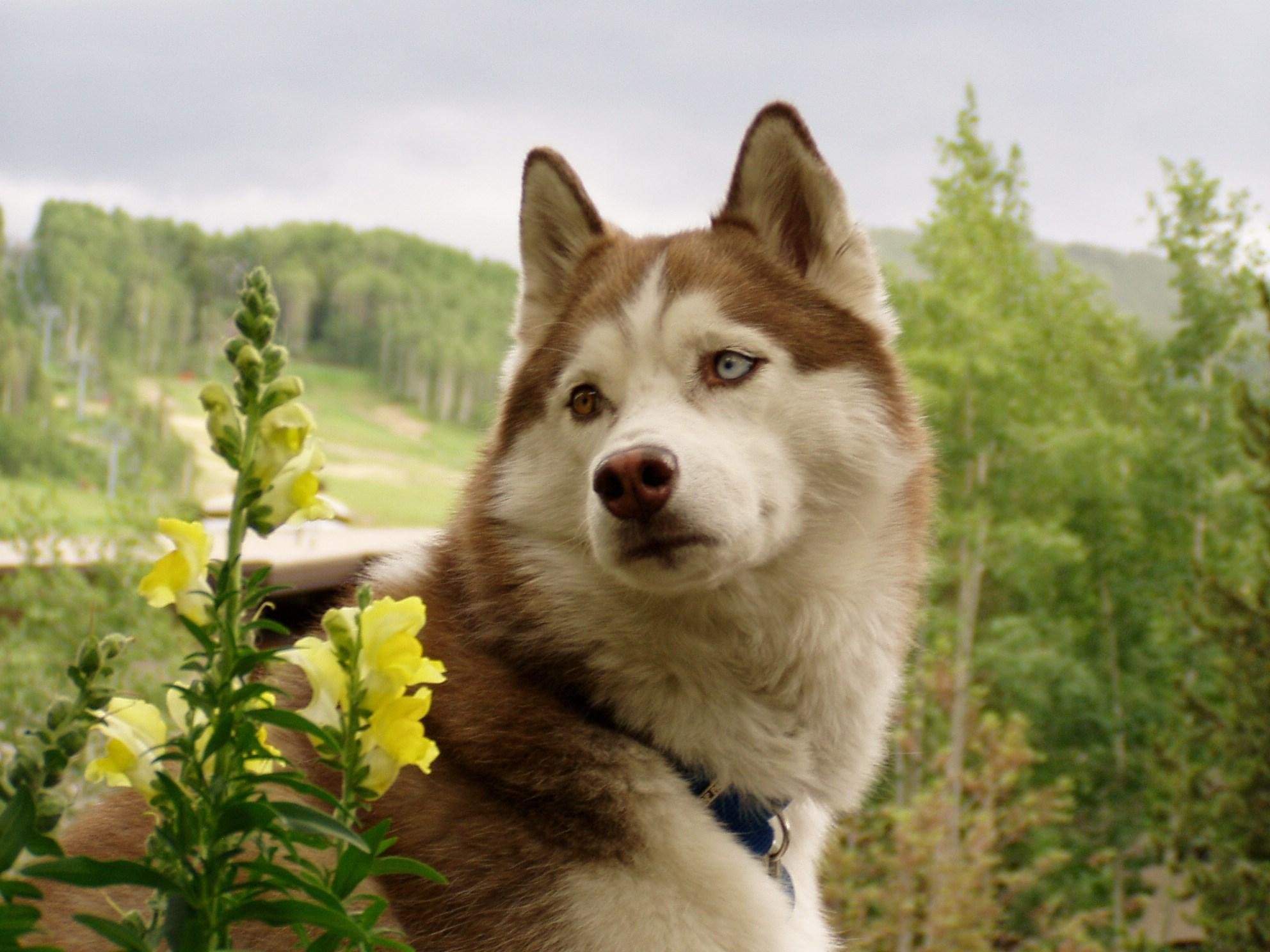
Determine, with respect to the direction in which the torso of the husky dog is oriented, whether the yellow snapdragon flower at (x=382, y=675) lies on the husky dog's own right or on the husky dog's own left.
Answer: on the husky dog's own right

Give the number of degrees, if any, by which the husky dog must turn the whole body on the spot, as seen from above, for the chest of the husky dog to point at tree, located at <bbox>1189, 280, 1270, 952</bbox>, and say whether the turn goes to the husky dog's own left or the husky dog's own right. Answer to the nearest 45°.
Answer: approximately 90° to the husky dog's own left

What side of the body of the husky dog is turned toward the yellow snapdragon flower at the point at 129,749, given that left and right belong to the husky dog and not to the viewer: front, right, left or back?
right

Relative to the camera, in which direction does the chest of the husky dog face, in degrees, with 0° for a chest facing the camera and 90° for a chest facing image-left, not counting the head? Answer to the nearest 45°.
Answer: approximately 315°
